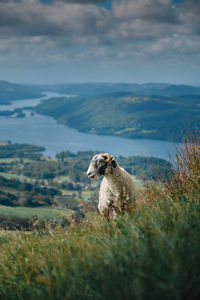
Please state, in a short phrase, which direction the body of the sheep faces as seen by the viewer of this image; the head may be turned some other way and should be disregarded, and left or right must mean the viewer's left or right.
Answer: facing the viewer and to the left of the viewer
